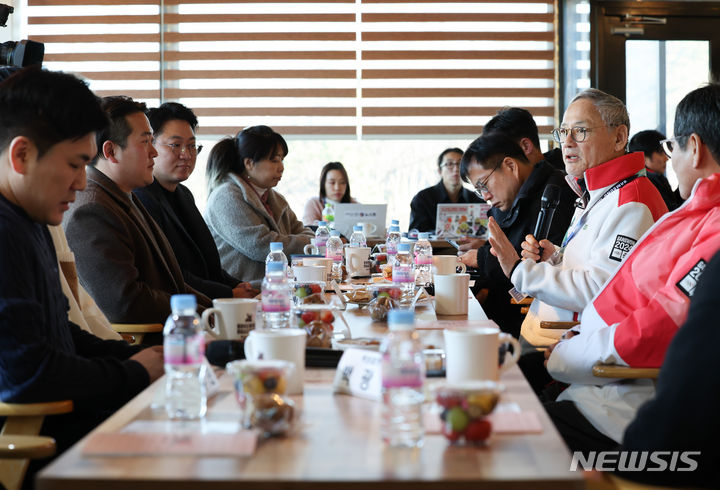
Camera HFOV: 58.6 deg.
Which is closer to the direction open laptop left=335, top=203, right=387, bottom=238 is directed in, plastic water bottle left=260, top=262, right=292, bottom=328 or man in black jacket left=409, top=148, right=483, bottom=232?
the man in black jacket

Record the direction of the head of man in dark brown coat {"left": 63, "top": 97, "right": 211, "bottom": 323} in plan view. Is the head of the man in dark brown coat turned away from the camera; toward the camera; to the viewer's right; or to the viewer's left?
to the viewer's right

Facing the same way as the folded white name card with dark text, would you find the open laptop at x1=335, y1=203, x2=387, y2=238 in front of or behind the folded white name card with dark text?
behind

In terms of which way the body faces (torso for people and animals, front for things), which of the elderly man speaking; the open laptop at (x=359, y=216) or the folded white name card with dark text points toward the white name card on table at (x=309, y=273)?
the elderly man speaking

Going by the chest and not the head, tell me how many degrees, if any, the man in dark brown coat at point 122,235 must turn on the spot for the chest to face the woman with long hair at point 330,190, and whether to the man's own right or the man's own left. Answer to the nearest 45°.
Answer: approximately 45° to the man's own left

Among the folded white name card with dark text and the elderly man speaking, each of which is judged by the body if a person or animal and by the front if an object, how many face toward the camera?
1

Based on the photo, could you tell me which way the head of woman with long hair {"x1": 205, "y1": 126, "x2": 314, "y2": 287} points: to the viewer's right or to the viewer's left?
to the viewer's right

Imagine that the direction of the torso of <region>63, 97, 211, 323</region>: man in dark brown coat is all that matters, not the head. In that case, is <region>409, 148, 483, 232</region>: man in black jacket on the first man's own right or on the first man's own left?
on the first man's own left

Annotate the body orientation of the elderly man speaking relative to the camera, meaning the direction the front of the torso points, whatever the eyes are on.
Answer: to the viewer's left

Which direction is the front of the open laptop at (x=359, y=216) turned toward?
away from the camera

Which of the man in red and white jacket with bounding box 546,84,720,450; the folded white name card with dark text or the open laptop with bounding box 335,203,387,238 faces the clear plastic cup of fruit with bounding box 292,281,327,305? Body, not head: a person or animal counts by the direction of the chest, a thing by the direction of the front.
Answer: the man in red and white jacket

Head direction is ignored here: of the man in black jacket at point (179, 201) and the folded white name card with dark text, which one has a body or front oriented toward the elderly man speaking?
the man in black jacket

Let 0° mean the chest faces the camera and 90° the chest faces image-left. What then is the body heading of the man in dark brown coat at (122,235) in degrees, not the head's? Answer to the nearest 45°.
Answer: approximately 270°

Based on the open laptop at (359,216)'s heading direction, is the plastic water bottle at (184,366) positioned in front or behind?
behind

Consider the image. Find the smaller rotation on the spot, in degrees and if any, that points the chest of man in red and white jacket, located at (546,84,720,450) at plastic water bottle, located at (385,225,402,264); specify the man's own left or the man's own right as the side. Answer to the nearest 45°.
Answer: approximately 45° to the man's own right

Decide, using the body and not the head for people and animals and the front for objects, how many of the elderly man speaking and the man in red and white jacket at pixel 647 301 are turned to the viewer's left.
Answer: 2

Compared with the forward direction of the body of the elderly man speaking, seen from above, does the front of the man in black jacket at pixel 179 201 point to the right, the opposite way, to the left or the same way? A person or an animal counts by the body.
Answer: the opposite way

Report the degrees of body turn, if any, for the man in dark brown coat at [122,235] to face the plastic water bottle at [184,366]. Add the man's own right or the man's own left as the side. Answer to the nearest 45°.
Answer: approximately 90° to the man's own right
